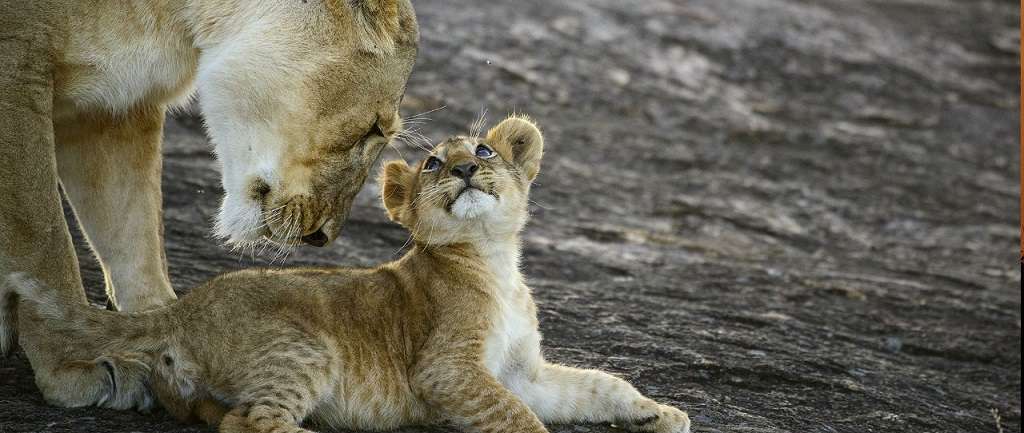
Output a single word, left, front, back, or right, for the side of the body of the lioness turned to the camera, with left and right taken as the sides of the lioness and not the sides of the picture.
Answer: right

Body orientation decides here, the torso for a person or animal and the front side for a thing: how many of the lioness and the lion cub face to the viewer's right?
2

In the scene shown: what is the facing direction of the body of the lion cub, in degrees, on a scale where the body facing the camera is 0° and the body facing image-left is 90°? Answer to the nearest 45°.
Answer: approximately 270°
